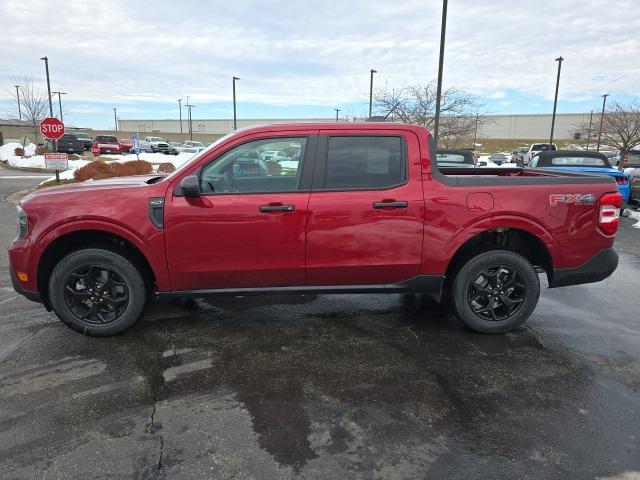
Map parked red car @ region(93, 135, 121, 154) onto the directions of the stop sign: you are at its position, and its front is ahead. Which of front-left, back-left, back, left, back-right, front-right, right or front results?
back

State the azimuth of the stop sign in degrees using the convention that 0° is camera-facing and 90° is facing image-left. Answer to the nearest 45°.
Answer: approximately 0°

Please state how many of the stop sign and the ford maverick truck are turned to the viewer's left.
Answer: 1

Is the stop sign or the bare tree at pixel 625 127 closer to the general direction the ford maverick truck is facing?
the stop sign

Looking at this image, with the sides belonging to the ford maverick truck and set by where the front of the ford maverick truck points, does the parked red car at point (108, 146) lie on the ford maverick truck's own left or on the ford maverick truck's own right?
on the ford maverick truck's own right

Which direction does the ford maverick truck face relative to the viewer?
to the viewer's left

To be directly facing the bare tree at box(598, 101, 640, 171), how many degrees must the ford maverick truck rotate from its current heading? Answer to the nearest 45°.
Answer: approximately 135° to its right

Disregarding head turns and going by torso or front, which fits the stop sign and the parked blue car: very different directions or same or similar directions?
very different directions

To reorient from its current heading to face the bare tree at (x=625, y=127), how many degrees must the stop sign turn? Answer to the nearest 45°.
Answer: approximately 90° to its left
